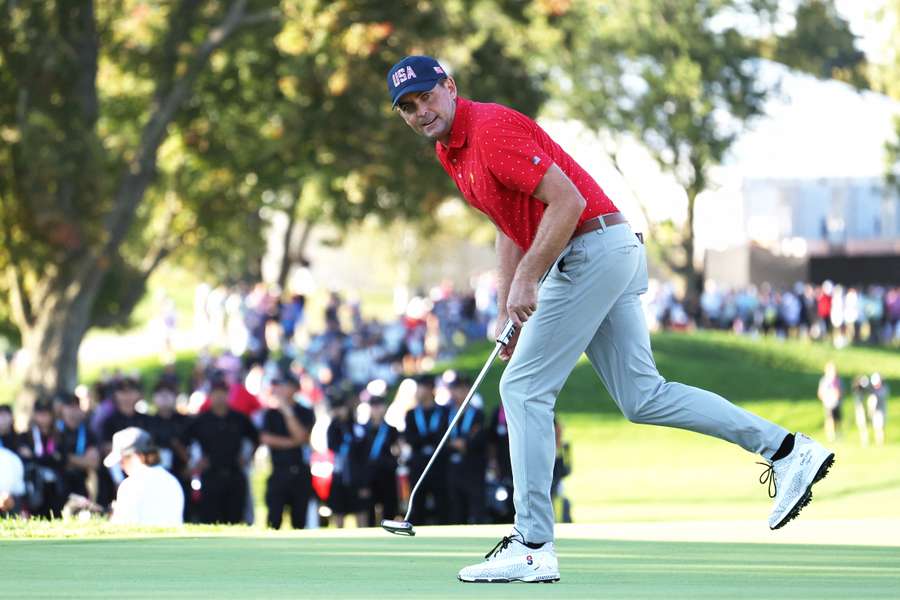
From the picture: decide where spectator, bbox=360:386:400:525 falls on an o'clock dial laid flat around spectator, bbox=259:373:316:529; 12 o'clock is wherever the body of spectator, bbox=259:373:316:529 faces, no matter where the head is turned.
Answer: spectator, bbox=360:386:400:525 is roughly at 9 o'clock from spectator, bbox=259:373:316:529.

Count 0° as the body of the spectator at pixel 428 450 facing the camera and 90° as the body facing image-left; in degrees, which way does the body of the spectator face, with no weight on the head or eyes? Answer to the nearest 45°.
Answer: approximately 0°

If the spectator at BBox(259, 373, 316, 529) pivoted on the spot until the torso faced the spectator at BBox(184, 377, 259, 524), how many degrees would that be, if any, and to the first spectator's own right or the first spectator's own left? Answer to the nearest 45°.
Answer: approximately 90° to the first spectator's own right

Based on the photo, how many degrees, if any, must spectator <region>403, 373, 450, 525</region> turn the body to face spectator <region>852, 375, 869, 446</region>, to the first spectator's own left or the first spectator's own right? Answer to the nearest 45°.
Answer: approximately 135° to the first spectator's own left

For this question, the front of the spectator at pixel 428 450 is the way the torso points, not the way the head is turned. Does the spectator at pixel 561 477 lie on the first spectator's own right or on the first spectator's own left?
on the first spectator's own left

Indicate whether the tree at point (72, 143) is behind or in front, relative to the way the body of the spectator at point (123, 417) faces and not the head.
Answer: behind

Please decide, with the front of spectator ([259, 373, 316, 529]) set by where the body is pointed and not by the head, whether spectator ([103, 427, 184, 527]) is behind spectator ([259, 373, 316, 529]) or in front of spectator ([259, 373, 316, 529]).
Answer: in front

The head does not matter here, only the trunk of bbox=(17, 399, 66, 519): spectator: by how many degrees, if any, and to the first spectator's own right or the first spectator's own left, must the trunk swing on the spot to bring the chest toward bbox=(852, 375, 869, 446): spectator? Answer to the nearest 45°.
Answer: approximately 135° to the first spectator's own left
